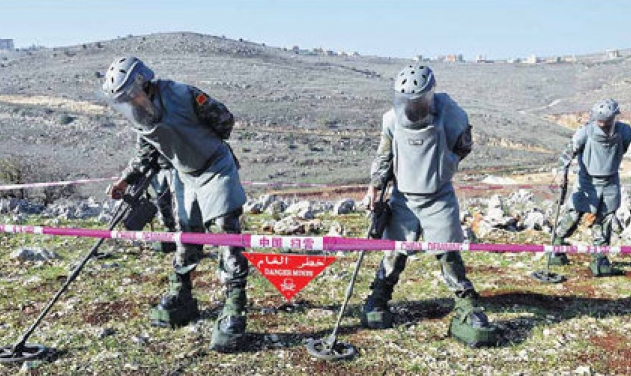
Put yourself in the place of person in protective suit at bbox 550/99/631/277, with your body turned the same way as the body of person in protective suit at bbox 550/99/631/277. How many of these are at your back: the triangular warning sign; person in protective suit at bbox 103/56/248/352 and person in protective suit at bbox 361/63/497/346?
0

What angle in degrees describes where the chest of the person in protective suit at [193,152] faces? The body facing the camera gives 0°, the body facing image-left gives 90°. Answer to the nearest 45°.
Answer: approximately 45°

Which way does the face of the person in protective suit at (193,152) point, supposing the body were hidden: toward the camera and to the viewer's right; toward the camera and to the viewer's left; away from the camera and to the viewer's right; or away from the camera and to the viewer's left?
toward the camera and to the viewer's left

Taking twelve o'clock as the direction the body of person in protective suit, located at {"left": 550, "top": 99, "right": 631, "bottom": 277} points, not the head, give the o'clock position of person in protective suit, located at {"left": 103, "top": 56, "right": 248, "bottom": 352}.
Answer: person in protective suit, located at {"left": 103, "top": 56, "right": 248, "bottom": 352} is roughly at 1 o'clock from person in protective suit, located at {"left": 550, "top": 99, "right": 631, "bottom": 277}.

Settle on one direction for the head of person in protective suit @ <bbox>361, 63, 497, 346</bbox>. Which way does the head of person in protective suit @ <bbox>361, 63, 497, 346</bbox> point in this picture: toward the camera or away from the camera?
toward the camera

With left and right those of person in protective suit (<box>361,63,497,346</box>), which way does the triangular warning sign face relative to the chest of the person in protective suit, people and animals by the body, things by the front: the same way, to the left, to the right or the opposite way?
the same way

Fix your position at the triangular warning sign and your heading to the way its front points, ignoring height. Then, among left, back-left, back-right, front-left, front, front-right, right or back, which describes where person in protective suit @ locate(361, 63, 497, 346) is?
left

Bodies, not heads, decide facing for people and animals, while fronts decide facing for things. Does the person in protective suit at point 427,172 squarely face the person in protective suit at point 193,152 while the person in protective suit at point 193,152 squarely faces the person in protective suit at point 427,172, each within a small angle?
no

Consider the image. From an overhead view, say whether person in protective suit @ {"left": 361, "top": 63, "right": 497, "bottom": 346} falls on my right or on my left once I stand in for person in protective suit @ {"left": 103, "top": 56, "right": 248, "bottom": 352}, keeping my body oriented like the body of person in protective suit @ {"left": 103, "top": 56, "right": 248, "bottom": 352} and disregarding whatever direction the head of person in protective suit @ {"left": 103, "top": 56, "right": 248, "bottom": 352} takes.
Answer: on my left

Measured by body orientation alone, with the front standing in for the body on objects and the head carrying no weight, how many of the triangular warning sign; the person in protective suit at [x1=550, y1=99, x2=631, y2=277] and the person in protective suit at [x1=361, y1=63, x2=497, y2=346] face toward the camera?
3

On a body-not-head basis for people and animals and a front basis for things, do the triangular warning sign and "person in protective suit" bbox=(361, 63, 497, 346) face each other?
no

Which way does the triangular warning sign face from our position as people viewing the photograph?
facing the viewer

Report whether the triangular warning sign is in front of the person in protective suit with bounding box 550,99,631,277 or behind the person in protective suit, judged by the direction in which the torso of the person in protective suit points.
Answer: in front

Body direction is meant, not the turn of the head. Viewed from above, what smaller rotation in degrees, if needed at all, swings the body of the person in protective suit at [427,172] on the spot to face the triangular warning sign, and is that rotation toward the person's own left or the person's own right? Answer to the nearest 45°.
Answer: approximately 90° to the person's own right

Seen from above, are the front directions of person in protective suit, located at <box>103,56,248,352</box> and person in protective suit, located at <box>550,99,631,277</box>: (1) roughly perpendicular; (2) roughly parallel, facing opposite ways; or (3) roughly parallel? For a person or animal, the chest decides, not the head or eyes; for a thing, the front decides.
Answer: roughly parallel
